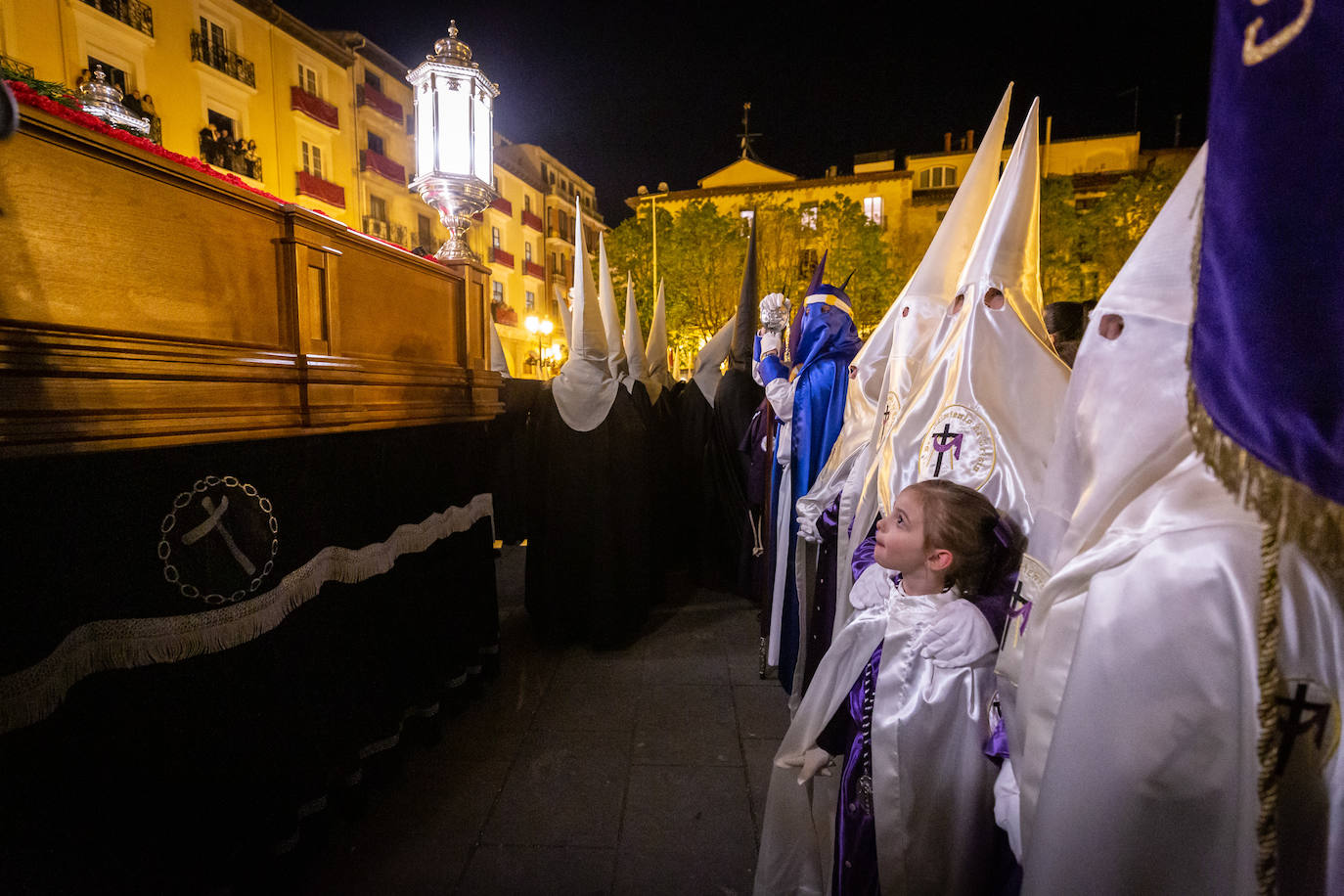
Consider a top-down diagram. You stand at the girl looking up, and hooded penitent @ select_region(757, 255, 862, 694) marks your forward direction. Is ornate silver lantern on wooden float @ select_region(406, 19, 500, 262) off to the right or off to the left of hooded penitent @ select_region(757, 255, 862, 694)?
left

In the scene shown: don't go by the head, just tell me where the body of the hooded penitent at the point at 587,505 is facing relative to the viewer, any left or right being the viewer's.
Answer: facing away from the viewer

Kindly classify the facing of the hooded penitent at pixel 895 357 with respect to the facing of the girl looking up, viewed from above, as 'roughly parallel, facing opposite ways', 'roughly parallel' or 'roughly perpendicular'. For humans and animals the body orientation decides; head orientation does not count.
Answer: roughly parallel

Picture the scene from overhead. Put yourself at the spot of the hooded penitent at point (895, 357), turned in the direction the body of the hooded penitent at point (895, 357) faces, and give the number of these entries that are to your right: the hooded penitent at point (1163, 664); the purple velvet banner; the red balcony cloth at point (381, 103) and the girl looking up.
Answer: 1

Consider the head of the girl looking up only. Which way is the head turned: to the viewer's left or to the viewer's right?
to the viewer's left

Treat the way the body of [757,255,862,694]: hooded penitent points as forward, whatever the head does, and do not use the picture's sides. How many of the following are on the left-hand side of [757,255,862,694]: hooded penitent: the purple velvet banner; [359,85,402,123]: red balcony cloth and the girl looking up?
2

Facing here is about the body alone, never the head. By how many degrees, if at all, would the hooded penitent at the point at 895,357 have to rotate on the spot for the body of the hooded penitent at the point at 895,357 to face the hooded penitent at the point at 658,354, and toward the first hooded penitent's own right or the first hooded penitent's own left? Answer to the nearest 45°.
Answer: approximately 90° to the first hooded penitent's own right

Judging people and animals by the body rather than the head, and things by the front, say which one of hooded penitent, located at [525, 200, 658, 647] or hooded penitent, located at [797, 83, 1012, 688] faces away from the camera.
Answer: hooded penitent, located at [525, 200, 658, 647]

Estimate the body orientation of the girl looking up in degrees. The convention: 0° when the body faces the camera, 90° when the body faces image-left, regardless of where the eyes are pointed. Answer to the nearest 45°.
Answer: approximately 45°
